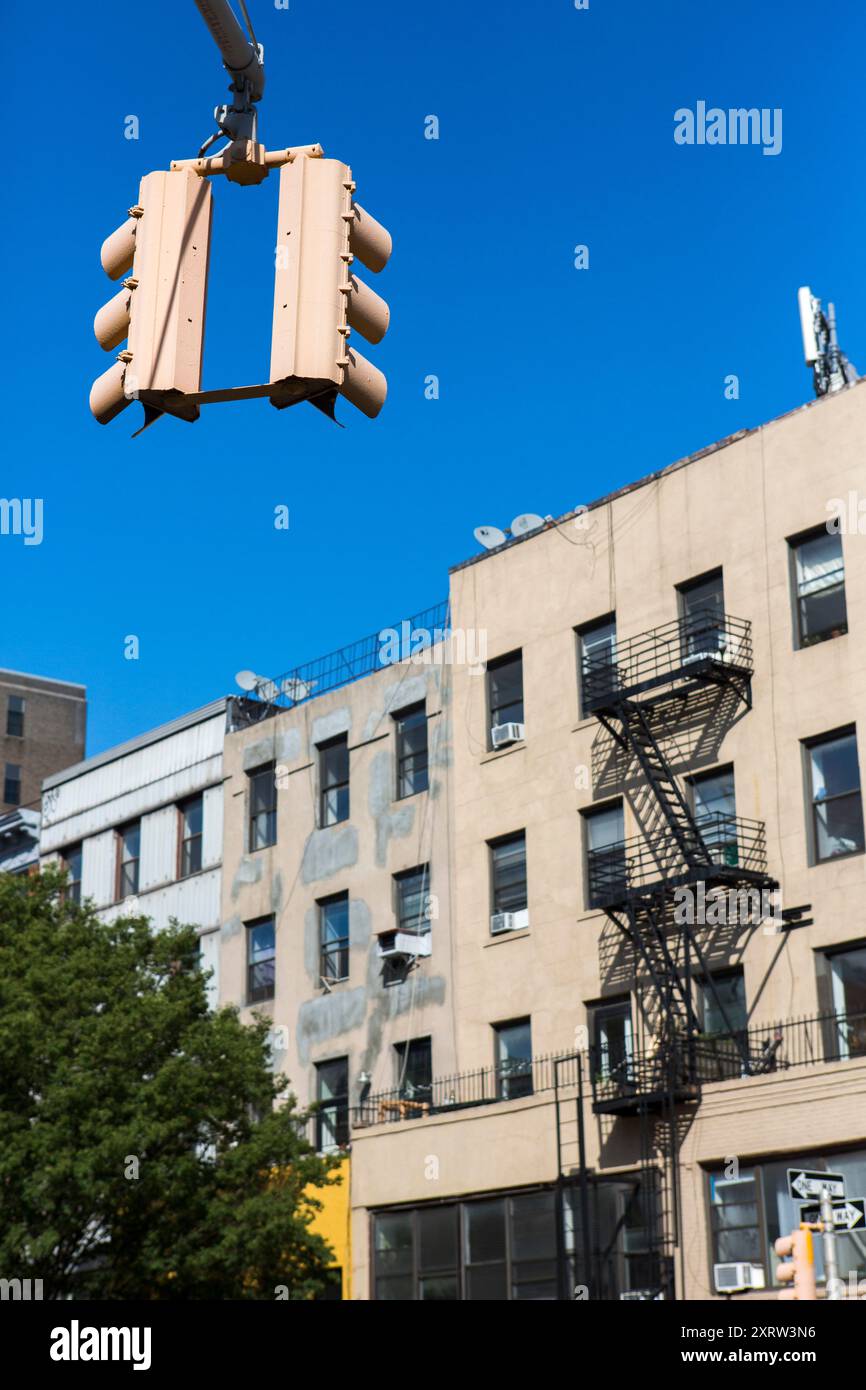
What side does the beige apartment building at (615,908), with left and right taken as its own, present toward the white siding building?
right

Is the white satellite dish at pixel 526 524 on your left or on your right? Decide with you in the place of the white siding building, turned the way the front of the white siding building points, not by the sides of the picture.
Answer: on your left

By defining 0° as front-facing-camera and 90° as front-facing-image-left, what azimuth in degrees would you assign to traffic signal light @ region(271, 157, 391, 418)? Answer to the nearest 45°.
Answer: approximately 225°

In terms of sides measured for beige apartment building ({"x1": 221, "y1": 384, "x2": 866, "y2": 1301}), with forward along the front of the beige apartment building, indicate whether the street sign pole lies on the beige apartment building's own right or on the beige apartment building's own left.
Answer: on the beige apartment building's own left

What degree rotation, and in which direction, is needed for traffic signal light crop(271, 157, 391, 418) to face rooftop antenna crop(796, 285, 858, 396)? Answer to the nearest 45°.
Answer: approximately 45° to its left

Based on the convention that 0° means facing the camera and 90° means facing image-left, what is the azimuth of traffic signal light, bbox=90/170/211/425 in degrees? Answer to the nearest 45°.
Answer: approximately 135°

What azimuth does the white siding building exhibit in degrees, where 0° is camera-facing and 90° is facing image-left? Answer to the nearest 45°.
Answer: approximately 45°

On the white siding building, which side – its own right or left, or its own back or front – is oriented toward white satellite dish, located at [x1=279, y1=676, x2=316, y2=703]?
left

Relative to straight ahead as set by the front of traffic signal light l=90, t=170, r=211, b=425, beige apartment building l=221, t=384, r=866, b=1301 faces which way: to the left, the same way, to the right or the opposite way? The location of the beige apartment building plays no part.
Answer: to the left
